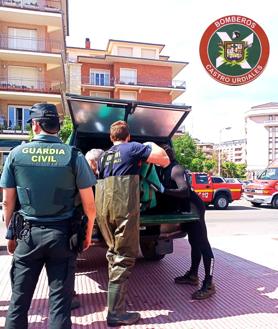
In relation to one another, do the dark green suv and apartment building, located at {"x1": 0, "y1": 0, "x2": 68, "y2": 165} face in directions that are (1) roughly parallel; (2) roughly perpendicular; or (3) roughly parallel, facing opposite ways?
roughly parallel, facing opposite ways

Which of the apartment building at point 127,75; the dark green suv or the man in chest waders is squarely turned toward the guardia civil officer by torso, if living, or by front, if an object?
the apartment building

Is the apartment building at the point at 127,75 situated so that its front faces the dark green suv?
yes

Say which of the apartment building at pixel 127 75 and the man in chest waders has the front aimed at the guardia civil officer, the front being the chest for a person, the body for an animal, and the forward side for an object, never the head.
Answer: the apartment building

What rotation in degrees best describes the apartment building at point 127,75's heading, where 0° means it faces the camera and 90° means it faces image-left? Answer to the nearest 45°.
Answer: approximately 0°

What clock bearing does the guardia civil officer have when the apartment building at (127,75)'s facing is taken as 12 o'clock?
The guardia civil officer is roughly at 12 o'clock from the apartment building.

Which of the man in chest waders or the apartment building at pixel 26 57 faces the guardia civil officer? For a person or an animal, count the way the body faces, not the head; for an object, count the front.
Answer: the apartment building

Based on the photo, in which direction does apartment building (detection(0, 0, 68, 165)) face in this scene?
toward the camera

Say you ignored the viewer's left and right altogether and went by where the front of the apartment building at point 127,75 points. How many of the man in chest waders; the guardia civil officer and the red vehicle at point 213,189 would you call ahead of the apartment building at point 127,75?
3

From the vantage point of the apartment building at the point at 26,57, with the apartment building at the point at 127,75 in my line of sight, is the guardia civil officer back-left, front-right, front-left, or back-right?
back-right

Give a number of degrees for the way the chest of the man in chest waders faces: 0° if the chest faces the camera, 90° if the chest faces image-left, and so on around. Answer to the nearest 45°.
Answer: approximately 225°

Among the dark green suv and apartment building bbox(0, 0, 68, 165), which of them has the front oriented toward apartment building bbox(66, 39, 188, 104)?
the dark green suv

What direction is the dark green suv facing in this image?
away from the camera

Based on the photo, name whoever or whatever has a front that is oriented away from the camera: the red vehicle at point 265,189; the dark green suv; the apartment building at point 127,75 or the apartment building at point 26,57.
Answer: the dark green suv
